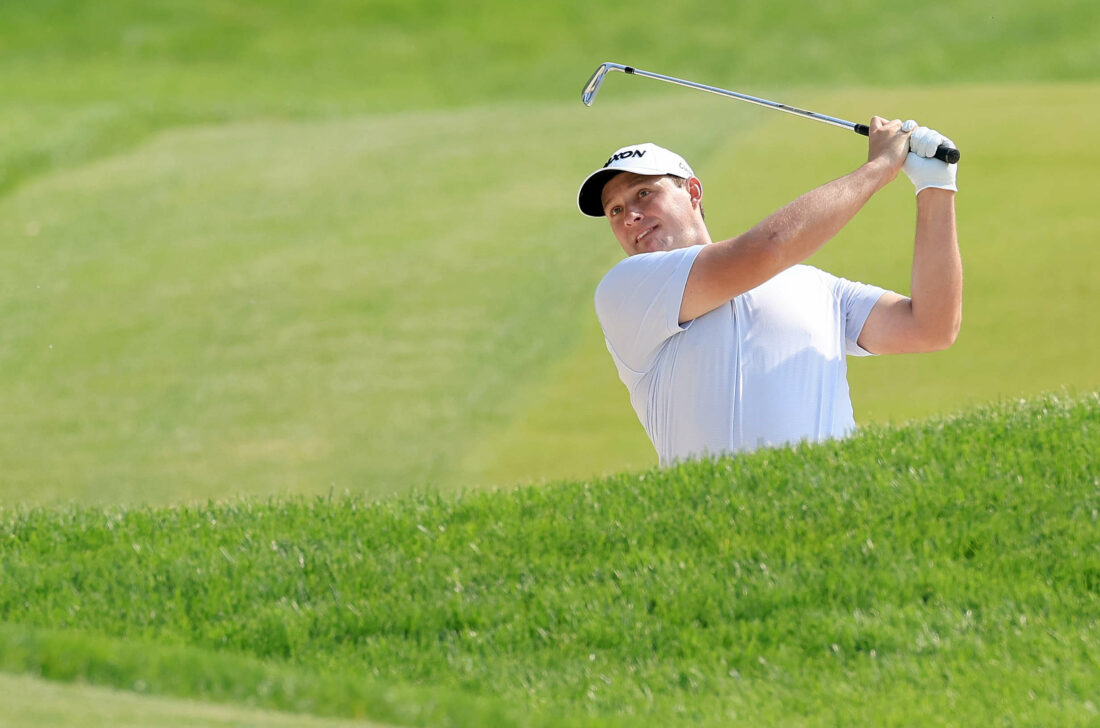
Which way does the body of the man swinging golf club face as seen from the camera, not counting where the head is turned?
toward the camera
